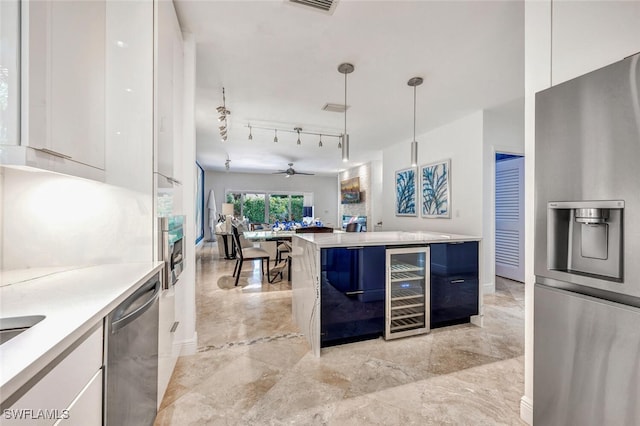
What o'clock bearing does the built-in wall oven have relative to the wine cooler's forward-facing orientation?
The built-in wall oven is roughly at 3 o'clock from the wine cooler.

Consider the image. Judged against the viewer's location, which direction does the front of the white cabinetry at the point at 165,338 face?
facing to the right of the viewer

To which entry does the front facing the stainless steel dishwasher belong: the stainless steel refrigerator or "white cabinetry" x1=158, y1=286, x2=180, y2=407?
the stainless steel refrigerator

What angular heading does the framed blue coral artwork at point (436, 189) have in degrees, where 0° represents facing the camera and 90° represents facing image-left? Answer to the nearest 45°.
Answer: approximately 45°

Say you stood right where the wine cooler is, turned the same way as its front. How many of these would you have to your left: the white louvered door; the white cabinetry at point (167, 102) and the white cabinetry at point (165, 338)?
1

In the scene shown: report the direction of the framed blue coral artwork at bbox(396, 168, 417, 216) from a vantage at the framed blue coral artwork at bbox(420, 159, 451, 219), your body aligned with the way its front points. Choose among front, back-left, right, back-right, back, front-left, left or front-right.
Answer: right

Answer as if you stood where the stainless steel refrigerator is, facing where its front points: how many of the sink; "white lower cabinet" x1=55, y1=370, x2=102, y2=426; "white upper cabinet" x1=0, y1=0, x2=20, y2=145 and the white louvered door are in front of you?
3

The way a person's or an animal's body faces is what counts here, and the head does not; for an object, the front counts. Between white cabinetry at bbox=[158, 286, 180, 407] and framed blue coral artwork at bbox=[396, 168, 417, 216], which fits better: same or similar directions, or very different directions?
very different directions

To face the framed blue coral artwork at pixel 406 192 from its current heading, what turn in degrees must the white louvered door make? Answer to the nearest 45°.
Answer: approximately 45° to its right

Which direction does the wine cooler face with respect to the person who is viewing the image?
facing the viewer and to the right of the viewer

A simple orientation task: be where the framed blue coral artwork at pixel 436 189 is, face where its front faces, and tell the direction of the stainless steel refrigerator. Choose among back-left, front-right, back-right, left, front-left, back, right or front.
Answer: front-left

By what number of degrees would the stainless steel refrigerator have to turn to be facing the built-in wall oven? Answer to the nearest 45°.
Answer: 0° — it already faces it

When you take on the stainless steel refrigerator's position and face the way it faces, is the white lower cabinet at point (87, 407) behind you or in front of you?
in front
